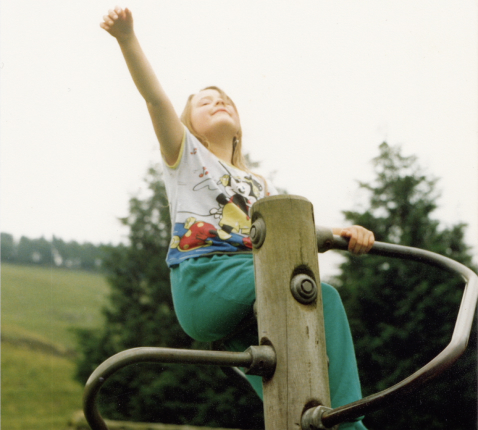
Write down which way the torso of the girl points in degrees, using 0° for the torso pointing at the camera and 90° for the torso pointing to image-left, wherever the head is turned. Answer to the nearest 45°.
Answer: approximately 315°

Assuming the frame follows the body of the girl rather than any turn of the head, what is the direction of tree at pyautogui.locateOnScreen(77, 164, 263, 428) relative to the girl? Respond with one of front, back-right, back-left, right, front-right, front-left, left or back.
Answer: back-left
